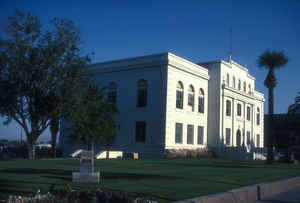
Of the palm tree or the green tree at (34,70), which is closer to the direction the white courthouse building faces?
the palm tree

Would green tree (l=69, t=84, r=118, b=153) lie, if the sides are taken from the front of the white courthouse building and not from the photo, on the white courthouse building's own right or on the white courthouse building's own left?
on the white courthouse building's own right

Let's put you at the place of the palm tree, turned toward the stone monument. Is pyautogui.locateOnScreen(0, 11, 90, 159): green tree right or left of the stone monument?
right

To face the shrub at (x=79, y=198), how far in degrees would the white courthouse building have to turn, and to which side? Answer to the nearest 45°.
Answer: approximately 45° to its right

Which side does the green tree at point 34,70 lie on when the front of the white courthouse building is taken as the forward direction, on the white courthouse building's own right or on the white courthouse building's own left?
on the white courthouse building's own right

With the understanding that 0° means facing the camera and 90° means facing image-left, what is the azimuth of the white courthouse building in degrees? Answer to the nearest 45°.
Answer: approximately 315°
